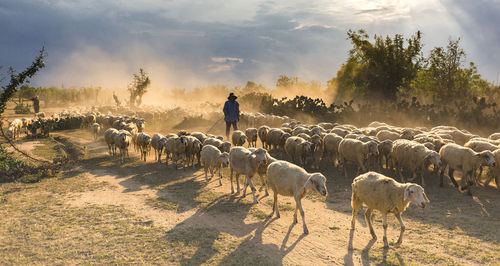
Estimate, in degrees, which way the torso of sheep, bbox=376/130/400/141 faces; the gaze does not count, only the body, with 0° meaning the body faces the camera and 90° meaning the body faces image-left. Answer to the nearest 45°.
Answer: approximately 270°

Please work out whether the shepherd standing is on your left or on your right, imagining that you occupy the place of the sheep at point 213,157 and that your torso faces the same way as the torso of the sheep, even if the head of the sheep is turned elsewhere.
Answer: on your left

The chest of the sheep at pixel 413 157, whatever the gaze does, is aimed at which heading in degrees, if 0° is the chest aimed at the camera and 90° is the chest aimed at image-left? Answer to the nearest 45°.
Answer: approximately 315°

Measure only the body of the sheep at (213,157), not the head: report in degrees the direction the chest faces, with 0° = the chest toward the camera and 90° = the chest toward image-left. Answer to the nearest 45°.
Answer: approximately 315°

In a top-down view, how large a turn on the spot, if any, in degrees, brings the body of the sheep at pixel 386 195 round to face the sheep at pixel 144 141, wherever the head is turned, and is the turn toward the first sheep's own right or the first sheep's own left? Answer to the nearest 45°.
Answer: approximately 180°

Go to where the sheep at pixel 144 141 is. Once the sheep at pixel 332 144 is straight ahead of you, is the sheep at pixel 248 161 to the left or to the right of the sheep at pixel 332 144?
right

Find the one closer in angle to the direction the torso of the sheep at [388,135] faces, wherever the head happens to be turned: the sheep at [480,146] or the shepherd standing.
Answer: the sheep

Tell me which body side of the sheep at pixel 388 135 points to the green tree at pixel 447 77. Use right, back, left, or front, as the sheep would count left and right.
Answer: left
